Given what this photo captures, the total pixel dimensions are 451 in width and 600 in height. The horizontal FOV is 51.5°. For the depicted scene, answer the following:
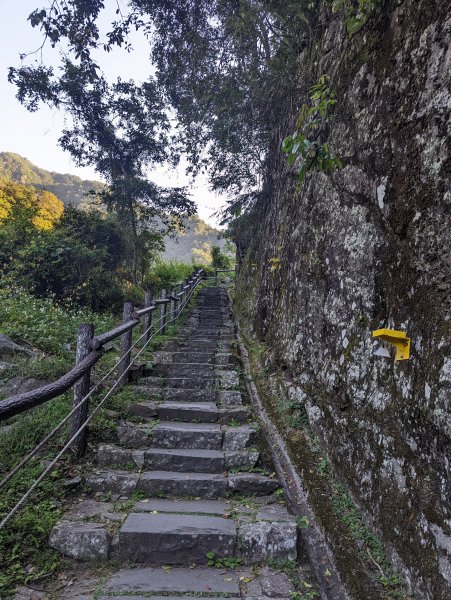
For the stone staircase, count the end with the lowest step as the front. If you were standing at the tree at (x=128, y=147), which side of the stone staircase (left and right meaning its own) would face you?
back

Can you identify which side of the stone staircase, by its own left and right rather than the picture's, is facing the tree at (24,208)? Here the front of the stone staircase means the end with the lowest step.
back

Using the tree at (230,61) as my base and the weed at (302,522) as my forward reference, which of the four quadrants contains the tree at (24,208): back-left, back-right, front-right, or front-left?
back-right

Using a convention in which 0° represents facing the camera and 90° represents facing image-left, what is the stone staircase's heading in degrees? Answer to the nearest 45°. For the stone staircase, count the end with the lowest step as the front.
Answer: approximately 0°

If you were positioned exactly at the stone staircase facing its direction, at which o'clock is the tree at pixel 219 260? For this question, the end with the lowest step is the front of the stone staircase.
The tree is roughly at 6 o'clock from the stone staircase.

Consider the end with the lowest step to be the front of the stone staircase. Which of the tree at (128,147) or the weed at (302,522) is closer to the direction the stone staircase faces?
the weed

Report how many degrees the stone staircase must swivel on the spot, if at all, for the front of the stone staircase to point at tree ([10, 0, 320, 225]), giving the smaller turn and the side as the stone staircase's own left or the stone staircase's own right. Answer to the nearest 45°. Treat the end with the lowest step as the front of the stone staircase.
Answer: approximately 180°
